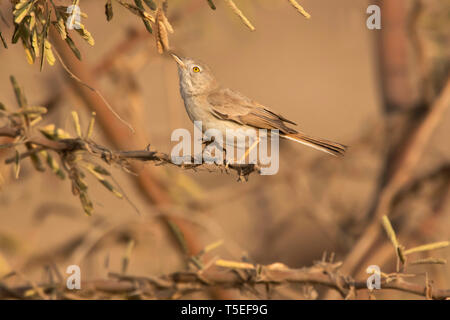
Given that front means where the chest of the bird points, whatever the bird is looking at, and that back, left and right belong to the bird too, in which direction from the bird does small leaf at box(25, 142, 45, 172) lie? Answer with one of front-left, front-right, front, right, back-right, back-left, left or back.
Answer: front-left

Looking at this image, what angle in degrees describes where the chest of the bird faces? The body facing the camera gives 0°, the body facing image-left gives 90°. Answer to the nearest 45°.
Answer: approximately 90°
